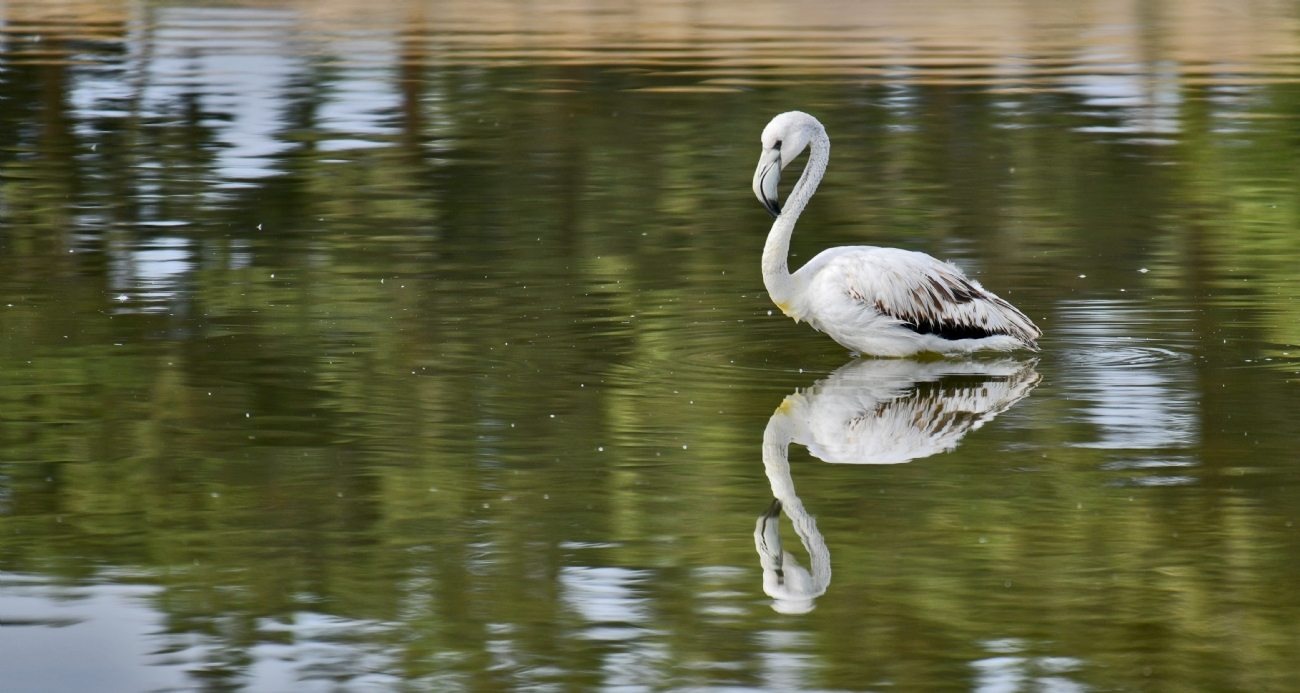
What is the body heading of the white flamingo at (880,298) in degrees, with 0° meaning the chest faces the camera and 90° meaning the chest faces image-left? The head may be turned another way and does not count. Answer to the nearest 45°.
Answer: approximately 90°
